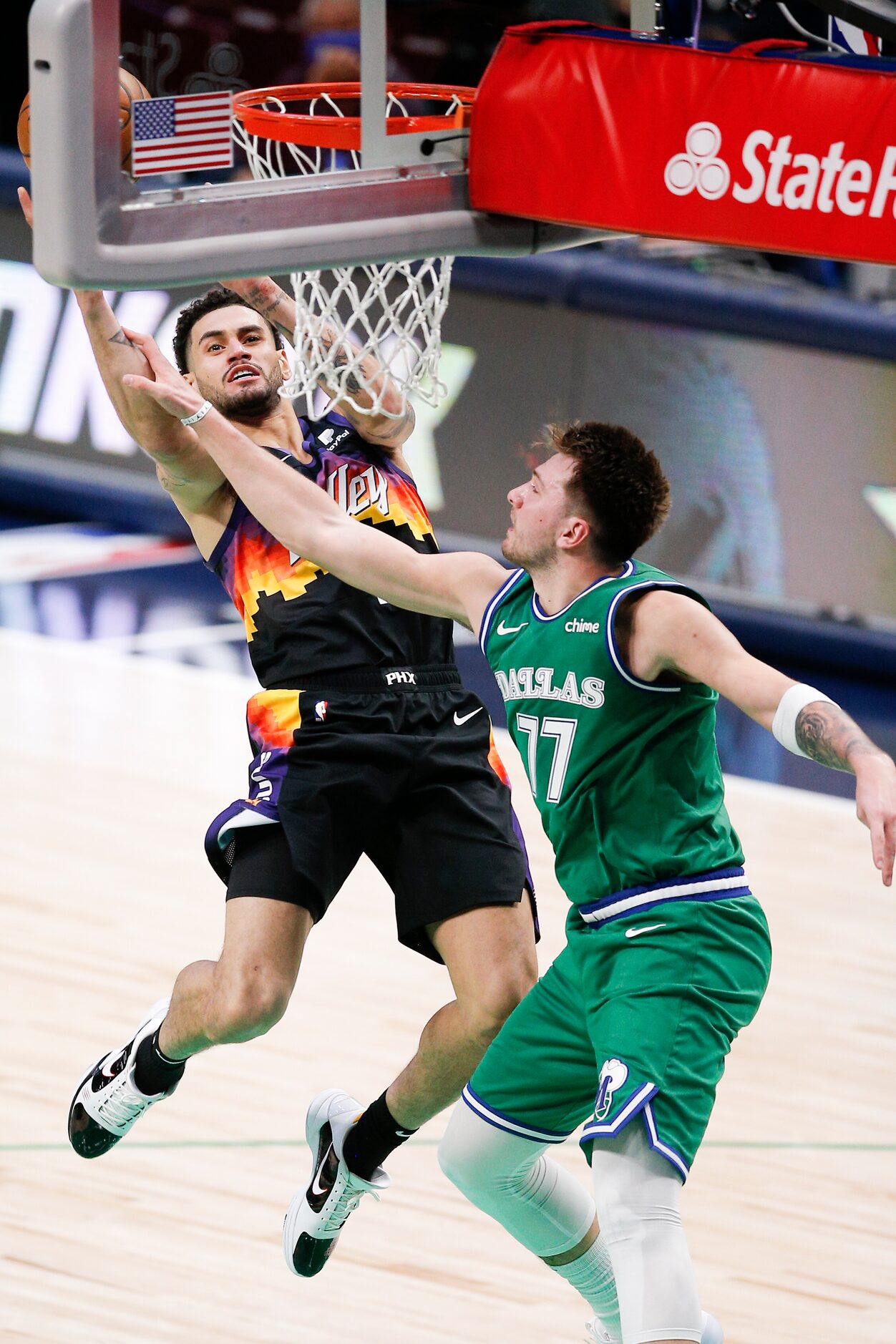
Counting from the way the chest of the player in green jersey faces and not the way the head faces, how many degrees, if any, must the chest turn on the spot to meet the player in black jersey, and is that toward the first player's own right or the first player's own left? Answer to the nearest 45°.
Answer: approximately 90° to the first player's own right

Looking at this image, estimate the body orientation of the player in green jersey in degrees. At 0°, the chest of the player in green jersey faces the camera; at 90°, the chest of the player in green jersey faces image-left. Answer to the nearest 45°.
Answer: approximately 45°
